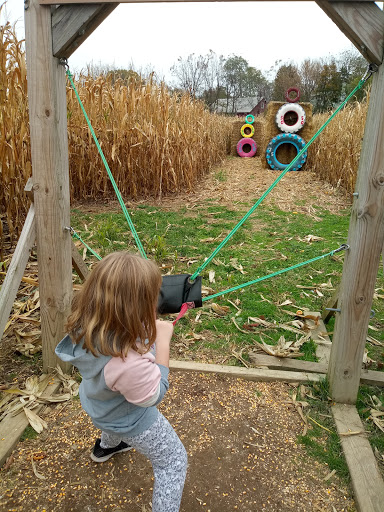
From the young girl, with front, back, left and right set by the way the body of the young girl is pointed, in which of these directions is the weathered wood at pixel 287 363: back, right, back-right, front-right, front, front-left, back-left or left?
front

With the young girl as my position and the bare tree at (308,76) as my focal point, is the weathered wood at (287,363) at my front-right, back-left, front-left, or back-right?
front-right

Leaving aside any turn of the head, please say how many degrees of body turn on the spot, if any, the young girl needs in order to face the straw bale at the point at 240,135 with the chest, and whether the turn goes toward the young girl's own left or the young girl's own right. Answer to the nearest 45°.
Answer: approximately 45° to the young girl's own left

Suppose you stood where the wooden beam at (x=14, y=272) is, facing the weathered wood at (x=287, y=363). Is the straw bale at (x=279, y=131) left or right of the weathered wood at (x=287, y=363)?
left

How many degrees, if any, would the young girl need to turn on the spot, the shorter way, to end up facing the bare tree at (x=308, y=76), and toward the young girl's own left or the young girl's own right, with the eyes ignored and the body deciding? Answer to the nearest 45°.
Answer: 0° — they already face it

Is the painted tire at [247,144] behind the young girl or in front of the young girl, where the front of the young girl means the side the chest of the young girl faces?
in front

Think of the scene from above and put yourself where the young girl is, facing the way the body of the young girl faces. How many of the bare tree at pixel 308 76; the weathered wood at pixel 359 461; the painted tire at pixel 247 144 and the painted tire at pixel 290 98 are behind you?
0

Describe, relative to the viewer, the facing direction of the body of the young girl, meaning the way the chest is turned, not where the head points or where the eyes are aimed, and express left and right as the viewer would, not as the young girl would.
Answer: facing away from the viewer and to the right of the viewer

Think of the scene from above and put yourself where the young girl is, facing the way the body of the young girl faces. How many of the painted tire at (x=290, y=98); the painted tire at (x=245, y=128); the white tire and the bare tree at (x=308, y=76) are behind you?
0
